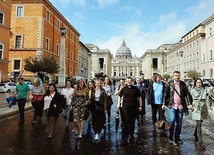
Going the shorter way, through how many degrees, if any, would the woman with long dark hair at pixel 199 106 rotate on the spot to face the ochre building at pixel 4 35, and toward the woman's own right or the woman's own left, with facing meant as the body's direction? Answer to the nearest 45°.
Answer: approximately 135° to the woman's own right

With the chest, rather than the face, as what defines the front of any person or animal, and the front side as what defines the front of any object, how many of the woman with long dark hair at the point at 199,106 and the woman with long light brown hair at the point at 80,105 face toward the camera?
2

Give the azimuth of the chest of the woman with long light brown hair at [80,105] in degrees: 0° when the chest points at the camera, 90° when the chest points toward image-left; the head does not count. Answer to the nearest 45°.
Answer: approximately 0°

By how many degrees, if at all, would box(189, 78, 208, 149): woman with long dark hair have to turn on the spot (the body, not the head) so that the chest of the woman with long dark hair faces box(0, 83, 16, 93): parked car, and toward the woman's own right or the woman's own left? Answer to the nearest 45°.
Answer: approximately 135° to the woman's own right

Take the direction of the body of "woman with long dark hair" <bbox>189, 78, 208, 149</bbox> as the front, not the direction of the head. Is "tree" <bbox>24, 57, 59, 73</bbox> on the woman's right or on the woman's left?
on the woman's right

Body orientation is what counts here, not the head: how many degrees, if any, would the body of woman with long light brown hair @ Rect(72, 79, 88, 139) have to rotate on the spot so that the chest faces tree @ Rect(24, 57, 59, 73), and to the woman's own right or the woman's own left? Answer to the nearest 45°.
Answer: approximately 180°

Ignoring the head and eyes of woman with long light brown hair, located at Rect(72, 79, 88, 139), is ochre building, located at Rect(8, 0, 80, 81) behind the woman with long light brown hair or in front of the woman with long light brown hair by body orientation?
behind

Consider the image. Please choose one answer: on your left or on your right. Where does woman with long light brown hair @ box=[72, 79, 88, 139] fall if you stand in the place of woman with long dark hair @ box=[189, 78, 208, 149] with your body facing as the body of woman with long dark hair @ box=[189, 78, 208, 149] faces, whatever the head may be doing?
on your right
